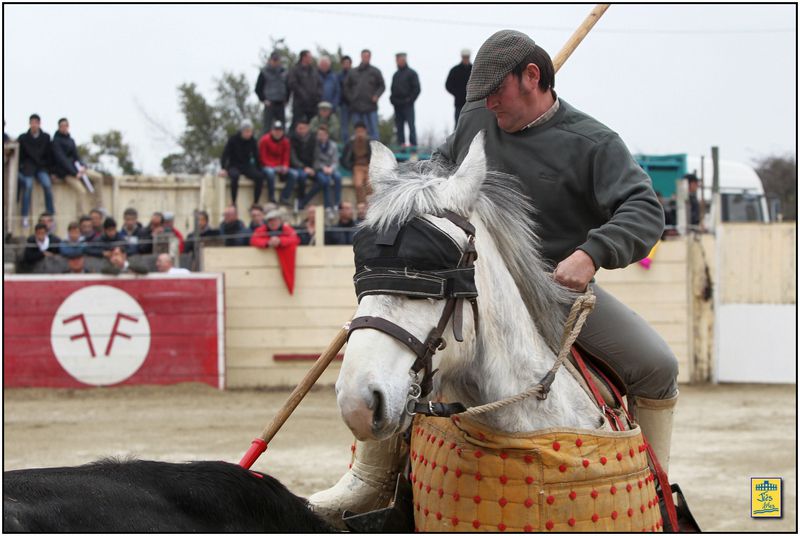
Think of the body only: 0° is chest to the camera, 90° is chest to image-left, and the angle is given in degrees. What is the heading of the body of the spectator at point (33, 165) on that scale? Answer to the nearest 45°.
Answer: approximately 0°

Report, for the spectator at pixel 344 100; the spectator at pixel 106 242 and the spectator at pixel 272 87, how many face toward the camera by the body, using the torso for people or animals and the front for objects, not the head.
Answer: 3

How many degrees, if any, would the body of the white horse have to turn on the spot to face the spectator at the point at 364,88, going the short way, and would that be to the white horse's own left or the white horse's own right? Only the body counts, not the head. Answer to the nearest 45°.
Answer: approximately 135° to the white horse's own right

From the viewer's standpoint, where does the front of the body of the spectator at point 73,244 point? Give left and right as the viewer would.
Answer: facing the viewer

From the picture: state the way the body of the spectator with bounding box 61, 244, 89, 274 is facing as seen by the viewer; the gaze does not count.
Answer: toward the camera

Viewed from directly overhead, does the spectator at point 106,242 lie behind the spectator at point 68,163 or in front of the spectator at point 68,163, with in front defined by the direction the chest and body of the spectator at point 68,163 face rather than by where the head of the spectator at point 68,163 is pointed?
in front

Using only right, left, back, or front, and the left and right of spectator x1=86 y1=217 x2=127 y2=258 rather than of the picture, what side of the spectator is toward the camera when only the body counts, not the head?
front

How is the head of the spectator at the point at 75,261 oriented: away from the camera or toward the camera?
toward the camera

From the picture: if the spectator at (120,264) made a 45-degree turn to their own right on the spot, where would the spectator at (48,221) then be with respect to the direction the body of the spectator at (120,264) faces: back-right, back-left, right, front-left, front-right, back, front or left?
right

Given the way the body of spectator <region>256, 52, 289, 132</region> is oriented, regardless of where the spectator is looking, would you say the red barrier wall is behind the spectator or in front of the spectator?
in front

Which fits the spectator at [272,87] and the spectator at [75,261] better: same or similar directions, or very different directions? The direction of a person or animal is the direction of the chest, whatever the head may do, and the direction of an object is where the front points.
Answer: same or similar directions

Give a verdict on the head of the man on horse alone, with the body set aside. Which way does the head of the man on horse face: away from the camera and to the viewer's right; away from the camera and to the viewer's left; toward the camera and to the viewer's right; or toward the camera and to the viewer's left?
toward the camera and to the viewer's left
